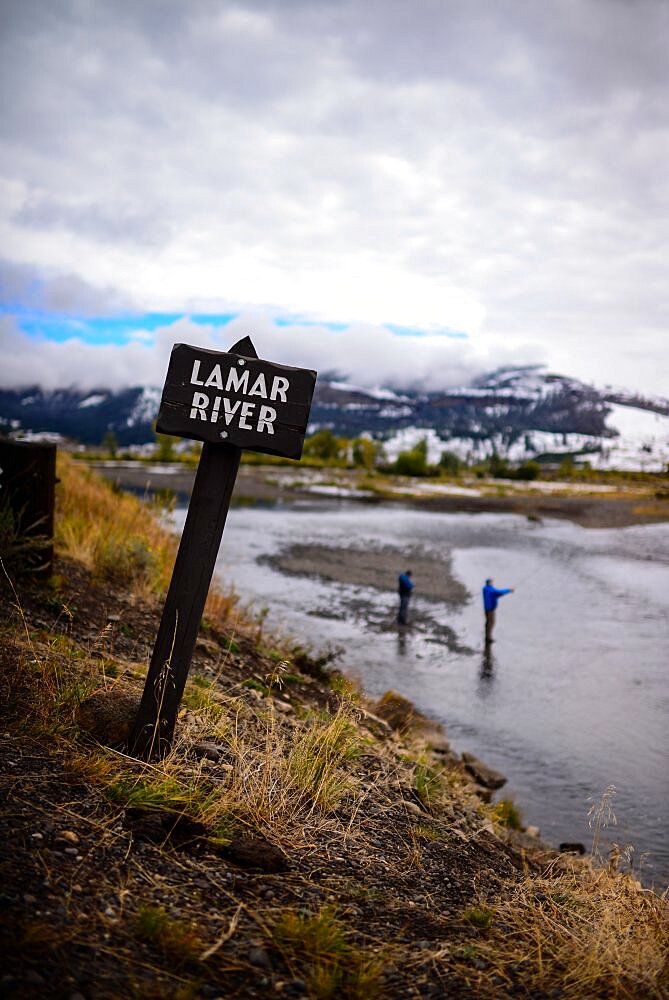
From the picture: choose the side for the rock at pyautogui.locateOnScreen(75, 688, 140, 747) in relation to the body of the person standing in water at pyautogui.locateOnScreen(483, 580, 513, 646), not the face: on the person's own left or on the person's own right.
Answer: on the person's own right

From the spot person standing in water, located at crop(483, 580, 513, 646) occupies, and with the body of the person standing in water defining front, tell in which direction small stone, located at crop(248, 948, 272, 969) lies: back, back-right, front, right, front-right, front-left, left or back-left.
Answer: right

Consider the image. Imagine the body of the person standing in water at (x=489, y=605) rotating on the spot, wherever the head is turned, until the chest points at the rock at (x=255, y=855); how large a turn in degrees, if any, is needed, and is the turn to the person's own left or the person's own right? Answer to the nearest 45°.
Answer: approximately 90° to the person's own right

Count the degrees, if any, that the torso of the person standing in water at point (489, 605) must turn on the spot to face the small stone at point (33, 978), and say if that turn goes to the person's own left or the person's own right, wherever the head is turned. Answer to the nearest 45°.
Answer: approximately 90° to the person's own right

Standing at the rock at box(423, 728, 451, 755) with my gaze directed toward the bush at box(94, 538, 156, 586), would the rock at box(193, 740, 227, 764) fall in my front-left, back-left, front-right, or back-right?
front-left

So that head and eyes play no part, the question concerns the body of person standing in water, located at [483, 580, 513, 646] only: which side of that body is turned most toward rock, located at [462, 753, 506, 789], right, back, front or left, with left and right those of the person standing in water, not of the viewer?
right

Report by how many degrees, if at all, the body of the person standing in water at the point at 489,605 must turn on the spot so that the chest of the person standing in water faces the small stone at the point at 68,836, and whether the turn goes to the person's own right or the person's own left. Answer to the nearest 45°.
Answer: approximately 90° to the person's own right

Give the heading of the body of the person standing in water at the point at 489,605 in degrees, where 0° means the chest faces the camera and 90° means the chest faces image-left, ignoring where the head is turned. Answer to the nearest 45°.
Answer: approximately 270°

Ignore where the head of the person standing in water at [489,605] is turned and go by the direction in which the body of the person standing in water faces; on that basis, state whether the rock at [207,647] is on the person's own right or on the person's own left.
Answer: on the person's own right

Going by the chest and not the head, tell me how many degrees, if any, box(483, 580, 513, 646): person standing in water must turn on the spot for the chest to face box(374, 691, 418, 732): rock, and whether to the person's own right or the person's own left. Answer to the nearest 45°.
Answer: approximately 90° to the person's own right

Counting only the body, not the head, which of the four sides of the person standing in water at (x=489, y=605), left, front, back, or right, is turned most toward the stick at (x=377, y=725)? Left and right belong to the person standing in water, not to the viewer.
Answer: right

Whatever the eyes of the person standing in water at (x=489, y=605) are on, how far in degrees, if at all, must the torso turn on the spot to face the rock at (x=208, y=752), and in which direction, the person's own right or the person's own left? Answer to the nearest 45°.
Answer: approximately 90° to the person's own right
